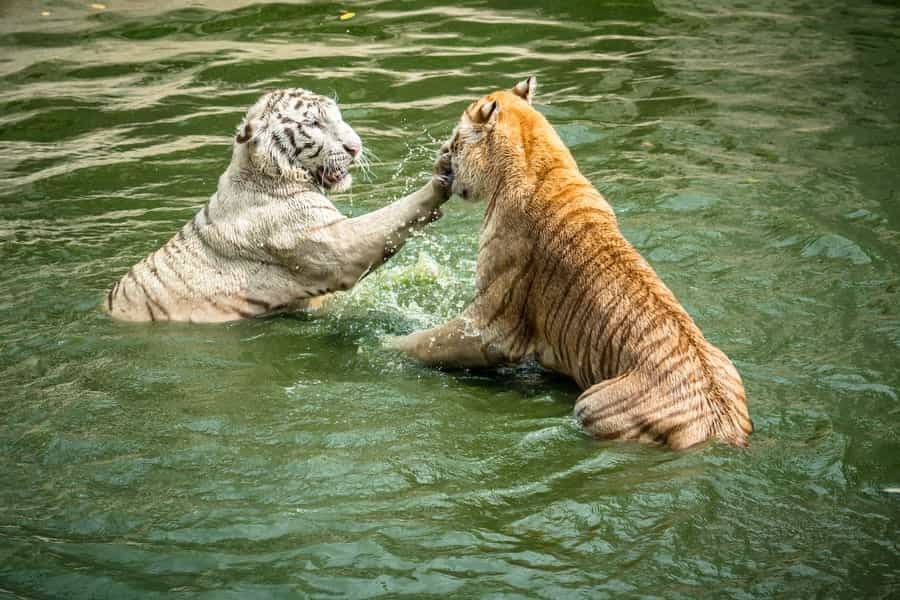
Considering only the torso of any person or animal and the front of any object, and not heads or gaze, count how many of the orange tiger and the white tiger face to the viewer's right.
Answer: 1

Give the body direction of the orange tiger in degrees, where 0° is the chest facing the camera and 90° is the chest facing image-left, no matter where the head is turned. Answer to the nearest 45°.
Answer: approximately 135°

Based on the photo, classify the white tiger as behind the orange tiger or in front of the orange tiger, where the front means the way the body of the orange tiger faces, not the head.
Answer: in front

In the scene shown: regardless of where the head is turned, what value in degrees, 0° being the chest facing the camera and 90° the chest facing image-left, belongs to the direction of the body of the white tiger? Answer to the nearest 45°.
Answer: approximately 270°

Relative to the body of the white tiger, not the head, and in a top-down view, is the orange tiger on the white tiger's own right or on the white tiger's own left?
on the white tiger's own right
